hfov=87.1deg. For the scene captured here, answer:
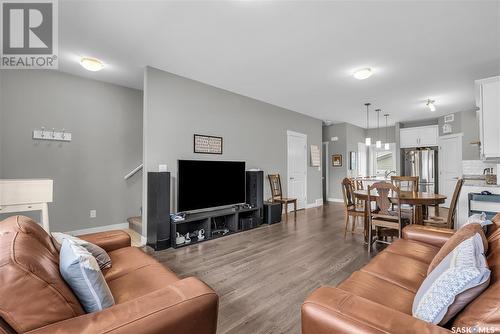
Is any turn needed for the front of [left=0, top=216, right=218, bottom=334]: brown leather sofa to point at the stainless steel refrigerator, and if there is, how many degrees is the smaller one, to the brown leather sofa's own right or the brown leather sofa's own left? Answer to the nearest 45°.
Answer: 0° — it already faces it

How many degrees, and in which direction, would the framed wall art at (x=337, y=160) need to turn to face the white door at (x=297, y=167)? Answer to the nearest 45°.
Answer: approximately 45° to its right

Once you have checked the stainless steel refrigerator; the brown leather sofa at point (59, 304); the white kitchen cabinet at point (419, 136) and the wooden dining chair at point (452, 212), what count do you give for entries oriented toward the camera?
2

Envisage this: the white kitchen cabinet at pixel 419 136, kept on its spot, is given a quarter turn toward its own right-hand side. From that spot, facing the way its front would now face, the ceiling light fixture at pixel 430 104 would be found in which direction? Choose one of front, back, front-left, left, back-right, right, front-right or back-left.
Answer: left

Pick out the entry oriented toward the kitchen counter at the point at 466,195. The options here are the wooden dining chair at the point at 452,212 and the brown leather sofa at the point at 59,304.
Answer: the brown leather sofa

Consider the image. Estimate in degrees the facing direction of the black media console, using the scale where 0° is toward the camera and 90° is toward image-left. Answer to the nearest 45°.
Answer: approximately 315°

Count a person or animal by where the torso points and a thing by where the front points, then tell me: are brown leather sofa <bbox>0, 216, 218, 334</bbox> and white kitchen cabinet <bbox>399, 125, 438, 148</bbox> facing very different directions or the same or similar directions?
very different directions

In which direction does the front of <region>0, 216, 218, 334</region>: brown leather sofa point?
to the viewer's right

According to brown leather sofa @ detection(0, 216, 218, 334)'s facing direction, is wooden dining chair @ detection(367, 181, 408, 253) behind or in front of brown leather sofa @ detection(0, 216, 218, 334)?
in front

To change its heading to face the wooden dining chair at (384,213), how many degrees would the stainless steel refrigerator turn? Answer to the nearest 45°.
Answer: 0° — it already faces it

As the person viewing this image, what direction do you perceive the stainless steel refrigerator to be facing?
facing the viewer

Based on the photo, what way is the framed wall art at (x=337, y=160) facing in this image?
toward the camera

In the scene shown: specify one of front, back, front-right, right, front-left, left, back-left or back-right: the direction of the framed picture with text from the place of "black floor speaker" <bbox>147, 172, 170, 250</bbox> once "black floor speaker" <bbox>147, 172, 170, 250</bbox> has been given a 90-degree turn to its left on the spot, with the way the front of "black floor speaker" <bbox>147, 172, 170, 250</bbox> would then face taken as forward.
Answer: front

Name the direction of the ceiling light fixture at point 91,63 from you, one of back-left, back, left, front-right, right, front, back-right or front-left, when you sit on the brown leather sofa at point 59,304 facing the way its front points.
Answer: left

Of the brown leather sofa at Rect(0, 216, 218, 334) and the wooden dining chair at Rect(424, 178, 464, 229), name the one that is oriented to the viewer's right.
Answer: the brown leather sofa

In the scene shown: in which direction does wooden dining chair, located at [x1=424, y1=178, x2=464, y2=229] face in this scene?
to the viewer's left
